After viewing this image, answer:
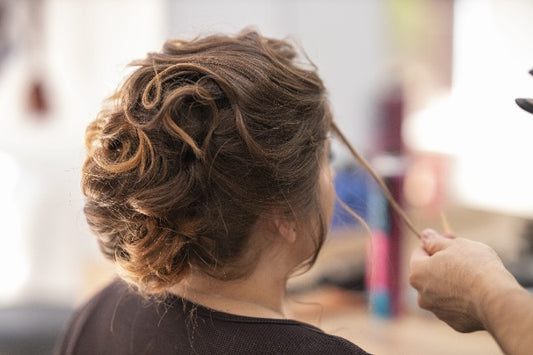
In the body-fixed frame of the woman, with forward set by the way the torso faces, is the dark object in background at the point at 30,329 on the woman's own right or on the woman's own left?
on the woman's own left

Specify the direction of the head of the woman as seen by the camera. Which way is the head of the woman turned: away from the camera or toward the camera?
away from the camera

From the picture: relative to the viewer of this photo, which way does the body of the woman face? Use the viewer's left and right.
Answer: facing away from the viewer and to the right of the viewer
